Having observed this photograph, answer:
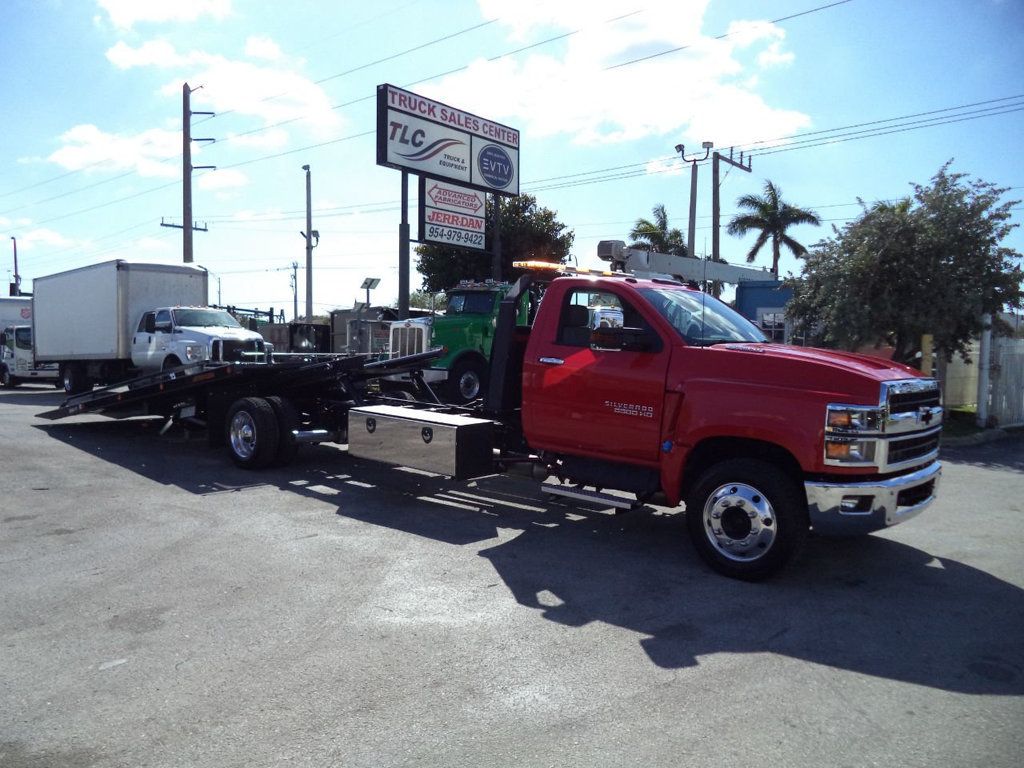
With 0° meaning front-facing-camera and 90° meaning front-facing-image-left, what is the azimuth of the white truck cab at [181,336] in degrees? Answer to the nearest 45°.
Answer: approximately 315°

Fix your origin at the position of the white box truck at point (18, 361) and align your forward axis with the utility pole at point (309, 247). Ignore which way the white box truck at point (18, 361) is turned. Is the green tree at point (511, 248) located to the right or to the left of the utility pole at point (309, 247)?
right

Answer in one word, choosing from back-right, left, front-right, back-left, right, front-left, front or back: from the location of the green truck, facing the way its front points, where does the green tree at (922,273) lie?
back-left

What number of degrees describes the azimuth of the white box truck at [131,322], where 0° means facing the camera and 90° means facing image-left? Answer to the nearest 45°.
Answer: approximately 315°

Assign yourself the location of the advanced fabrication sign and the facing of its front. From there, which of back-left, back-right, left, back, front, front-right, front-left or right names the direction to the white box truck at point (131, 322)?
back-right

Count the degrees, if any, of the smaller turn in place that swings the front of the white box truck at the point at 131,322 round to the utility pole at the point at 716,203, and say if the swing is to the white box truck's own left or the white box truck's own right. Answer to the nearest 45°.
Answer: approximately 45° to the white box truck's own left

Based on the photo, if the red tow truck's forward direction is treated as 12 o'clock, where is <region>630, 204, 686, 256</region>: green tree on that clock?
The green tree is roughly at 8 o'clock from the red tow truck.

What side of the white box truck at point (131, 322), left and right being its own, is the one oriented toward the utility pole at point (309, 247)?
left

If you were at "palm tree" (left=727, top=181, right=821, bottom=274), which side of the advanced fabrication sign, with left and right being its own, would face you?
left
